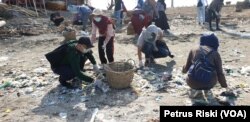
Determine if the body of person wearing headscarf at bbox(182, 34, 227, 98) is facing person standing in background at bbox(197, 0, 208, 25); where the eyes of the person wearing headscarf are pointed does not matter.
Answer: yes

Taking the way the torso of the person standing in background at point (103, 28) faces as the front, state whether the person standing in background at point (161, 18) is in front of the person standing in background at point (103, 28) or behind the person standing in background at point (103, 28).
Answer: behind

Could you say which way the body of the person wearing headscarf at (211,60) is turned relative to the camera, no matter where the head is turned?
away from the camera

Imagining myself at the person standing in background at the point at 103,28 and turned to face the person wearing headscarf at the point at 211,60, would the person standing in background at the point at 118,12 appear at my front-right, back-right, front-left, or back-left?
back-left

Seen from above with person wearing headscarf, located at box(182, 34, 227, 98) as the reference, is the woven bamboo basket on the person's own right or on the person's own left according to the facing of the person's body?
on the person's own left

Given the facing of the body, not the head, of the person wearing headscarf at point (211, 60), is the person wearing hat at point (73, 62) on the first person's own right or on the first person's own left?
on the first person's own left

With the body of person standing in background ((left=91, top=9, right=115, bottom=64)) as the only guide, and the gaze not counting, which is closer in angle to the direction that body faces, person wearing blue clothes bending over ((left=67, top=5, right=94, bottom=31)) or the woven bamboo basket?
the woven bamboo basket

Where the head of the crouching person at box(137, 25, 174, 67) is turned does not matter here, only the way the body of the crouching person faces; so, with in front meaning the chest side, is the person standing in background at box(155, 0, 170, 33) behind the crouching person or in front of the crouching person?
behind

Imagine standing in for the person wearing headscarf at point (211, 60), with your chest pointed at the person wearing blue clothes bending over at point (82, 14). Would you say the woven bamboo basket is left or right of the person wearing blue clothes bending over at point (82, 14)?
left

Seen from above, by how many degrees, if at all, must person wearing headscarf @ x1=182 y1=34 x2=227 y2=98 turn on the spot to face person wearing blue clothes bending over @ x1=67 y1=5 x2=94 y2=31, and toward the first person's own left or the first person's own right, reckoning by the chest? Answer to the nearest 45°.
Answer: approximately 45° to the first person's own left
